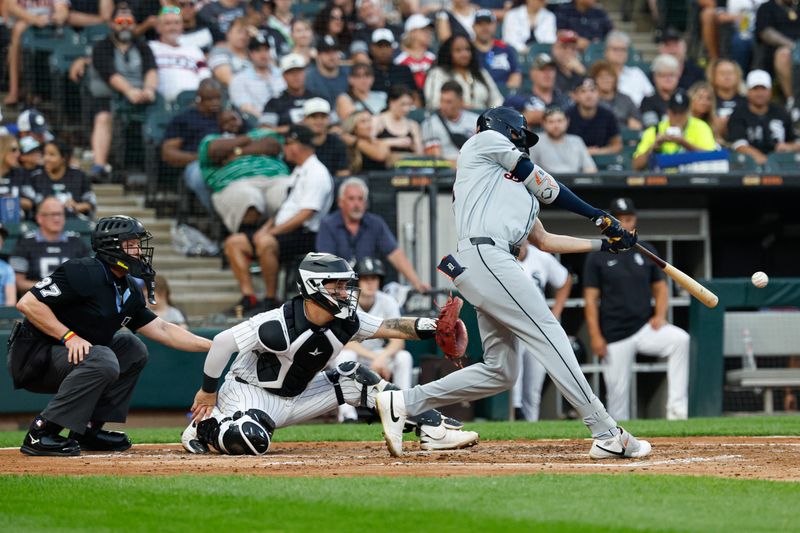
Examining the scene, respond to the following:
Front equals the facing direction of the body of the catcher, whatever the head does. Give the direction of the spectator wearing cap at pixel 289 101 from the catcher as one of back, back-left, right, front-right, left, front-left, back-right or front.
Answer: back-left

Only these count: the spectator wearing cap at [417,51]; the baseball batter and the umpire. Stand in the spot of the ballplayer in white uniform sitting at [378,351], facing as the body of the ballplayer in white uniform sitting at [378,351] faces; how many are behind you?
1

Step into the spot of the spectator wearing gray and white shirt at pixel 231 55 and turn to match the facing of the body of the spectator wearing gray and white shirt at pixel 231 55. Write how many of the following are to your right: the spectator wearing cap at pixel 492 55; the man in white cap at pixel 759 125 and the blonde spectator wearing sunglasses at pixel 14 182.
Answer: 1

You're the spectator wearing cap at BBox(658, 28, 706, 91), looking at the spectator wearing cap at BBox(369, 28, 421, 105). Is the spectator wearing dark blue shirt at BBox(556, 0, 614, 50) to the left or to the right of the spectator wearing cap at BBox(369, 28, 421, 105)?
right

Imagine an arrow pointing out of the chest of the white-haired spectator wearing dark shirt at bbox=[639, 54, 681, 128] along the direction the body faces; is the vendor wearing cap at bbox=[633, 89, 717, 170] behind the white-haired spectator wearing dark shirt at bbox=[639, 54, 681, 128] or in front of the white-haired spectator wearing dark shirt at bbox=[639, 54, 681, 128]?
in front

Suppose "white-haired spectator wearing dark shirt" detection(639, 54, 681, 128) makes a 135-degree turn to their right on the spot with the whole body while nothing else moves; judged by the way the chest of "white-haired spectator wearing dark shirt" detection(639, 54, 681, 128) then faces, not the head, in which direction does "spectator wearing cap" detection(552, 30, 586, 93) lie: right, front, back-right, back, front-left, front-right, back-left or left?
front-left

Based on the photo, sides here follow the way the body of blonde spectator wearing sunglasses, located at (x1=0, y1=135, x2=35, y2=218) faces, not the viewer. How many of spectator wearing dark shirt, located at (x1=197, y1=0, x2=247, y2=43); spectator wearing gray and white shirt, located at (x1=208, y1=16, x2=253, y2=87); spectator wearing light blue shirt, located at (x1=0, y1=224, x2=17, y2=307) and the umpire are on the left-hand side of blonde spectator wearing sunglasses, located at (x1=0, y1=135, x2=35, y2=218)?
2

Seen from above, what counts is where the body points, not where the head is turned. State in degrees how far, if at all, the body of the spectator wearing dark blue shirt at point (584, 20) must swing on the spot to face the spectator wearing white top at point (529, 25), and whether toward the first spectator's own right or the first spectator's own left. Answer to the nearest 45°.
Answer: approximately 45° to the first spectator's own right

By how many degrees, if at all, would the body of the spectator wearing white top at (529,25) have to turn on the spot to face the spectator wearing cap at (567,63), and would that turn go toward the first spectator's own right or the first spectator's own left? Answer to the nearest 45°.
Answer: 0° — they already face them

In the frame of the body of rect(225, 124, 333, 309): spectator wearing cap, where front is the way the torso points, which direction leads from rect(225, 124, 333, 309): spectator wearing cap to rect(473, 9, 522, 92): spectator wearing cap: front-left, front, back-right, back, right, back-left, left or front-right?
back

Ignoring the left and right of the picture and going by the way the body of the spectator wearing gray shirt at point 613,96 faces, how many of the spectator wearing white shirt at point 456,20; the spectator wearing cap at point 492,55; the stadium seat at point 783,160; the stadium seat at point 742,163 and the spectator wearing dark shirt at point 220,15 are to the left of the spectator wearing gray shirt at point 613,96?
2

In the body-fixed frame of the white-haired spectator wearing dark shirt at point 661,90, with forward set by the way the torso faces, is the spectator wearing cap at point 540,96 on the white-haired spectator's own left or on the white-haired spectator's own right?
on the white-haired spectator's own right
